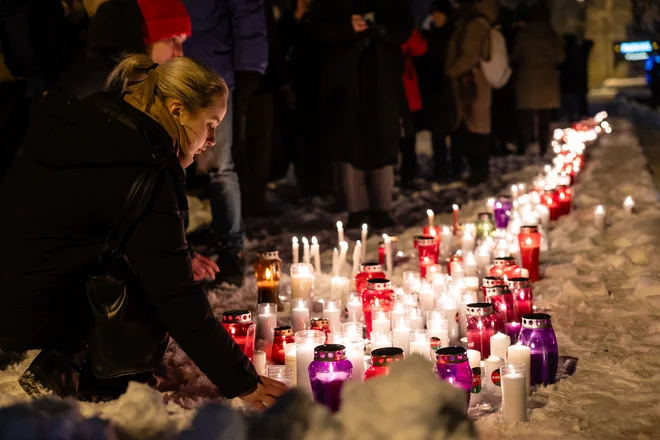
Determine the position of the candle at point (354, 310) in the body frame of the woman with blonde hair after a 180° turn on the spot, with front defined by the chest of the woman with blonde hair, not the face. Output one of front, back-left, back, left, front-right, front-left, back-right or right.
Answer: back-right

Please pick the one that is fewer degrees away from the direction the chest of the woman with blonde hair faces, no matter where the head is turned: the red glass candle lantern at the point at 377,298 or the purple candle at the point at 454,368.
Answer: the purple candle

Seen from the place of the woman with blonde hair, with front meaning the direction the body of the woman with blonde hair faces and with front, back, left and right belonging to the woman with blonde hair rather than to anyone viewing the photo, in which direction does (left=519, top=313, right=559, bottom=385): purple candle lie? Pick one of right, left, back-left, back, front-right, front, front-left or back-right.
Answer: front

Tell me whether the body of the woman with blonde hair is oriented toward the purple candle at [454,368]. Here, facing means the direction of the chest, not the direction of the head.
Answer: yes

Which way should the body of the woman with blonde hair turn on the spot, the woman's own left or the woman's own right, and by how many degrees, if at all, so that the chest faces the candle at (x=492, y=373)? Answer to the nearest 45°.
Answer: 0° — they already face it

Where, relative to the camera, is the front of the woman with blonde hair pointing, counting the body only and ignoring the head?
to the viewer's right

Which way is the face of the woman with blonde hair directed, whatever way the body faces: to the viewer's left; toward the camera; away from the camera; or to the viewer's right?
to the viewer's right

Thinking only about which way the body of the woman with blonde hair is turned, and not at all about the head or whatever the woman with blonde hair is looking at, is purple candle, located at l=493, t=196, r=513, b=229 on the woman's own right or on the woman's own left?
on the woman's own left

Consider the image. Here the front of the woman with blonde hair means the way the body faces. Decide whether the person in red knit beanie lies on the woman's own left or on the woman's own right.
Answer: on the woman's own left
